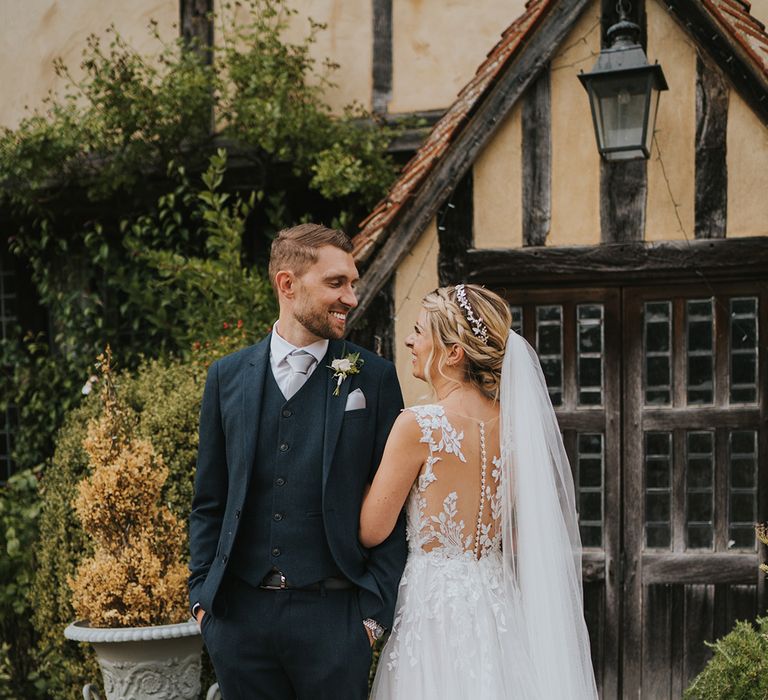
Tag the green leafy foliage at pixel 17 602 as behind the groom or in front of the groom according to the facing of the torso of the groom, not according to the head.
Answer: behind

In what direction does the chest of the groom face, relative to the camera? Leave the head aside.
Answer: toward the camera

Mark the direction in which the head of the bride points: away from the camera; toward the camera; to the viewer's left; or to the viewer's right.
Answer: to the viewer's left

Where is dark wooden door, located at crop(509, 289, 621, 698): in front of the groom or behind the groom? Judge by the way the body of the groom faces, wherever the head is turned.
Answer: behind

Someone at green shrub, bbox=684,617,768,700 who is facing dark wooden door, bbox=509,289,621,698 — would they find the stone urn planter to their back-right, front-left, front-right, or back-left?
front-left
